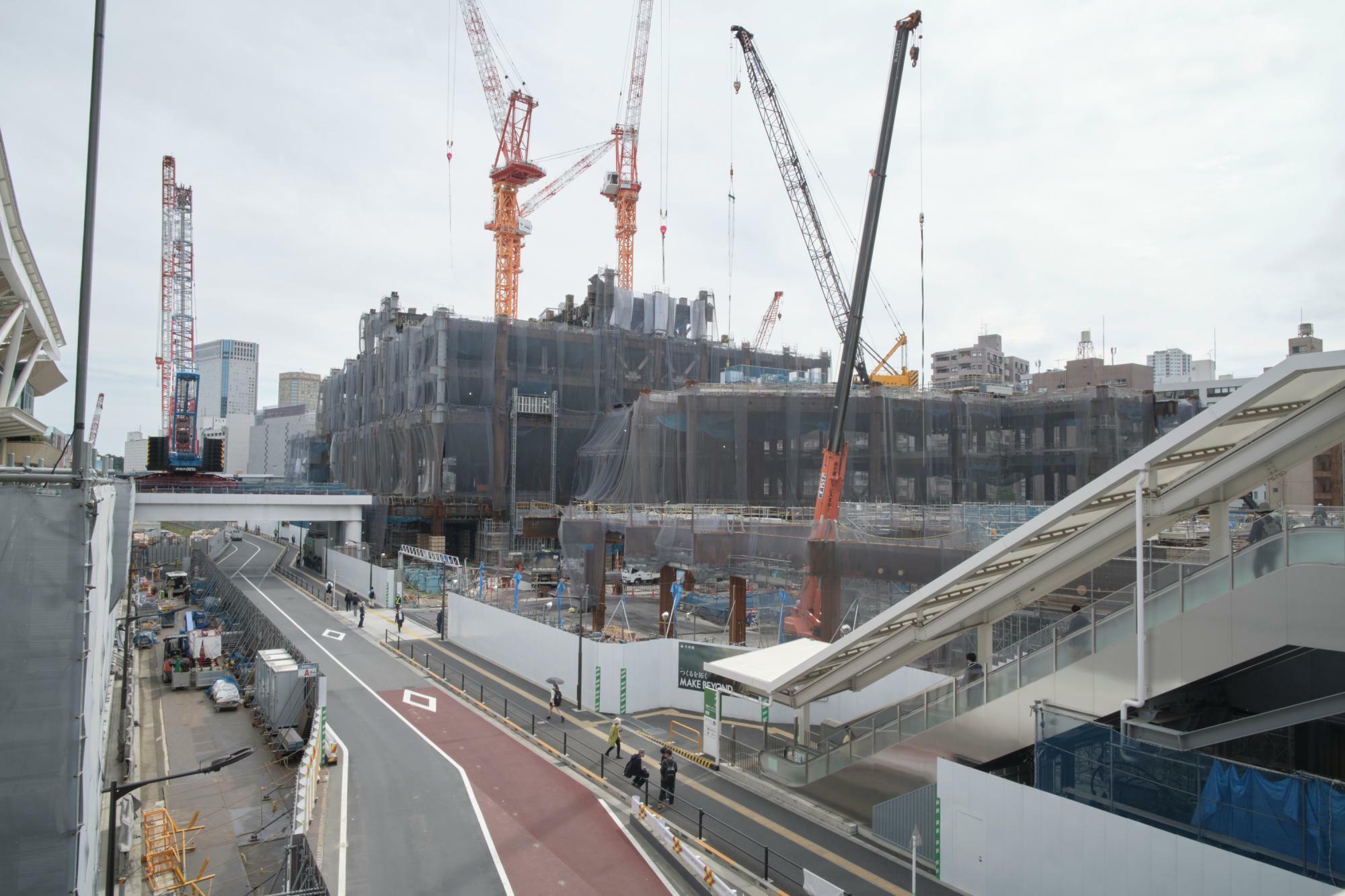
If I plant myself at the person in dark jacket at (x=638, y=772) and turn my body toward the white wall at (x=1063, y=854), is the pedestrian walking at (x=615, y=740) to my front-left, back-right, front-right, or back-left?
back-left
